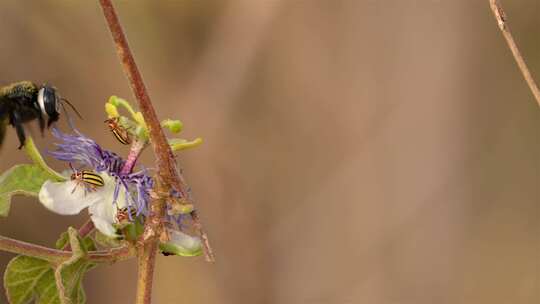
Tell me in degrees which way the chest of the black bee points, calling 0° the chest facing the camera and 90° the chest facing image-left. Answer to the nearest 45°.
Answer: approximately 270°
